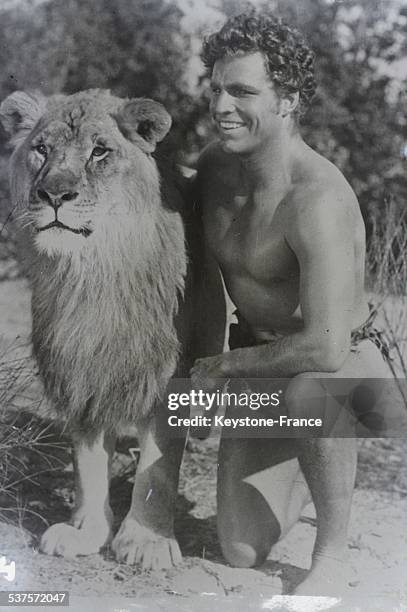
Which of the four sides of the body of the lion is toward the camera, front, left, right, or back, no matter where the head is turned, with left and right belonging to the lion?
front

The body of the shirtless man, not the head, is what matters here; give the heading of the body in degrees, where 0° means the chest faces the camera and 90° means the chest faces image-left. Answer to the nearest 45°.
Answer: approximately 45°

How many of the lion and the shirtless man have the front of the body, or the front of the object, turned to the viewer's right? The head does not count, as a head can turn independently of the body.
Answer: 0
